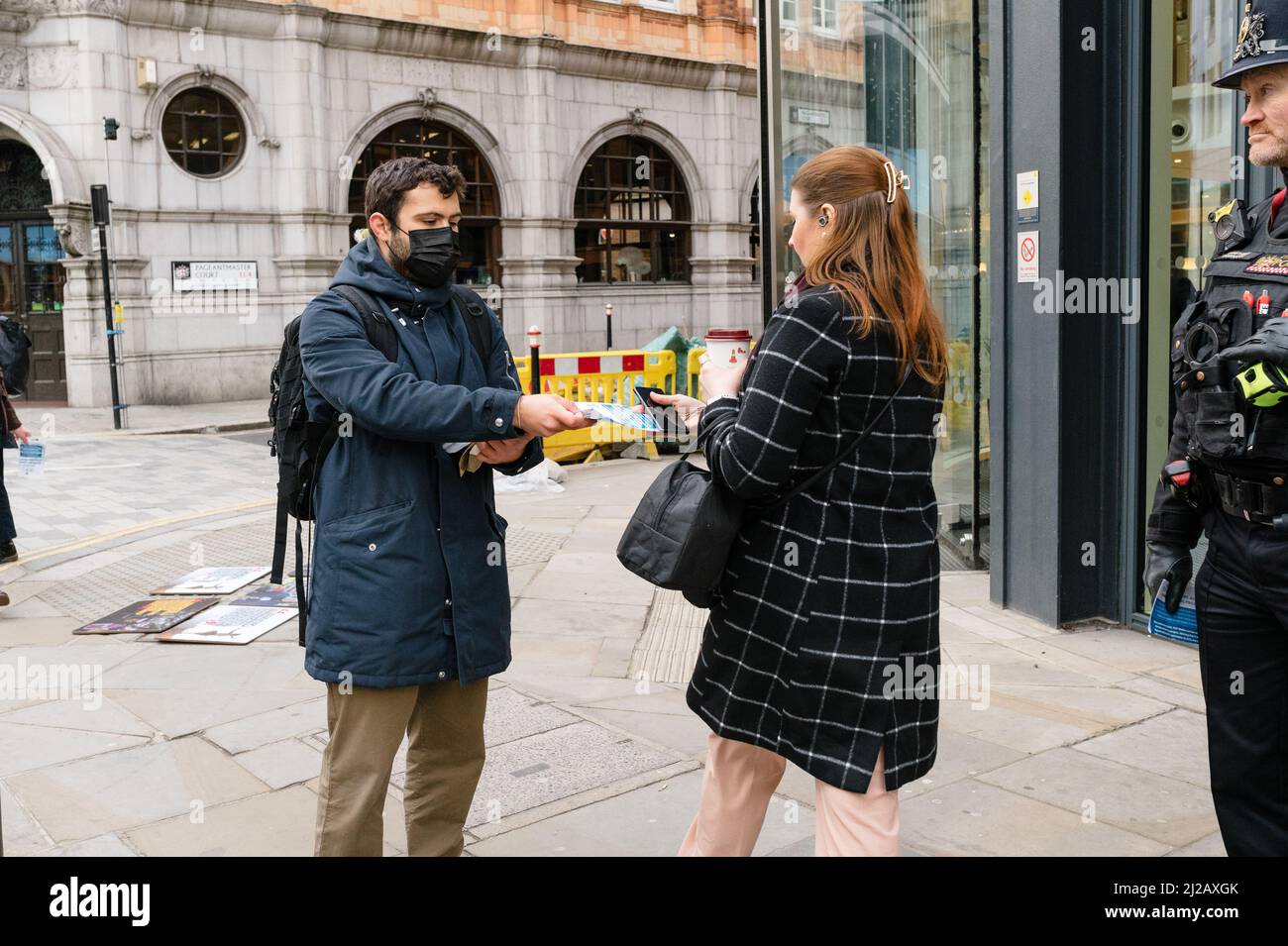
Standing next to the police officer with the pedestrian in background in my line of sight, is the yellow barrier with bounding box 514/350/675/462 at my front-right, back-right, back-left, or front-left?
front-right

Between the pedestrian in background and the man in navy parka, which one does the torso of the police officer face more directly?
the man in navy parka

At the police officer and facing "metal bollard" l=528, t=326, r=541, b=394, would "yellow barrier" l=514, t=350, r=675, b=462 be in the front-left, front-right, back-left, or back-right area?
front-right

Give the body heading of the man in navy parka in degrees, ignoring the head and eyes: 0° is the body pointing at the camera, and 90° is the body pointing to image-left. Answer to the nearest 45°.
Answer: approximately 315°

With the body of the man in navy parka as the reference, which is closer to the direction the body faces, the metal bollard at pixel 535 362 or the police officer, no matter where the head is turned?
the police officer

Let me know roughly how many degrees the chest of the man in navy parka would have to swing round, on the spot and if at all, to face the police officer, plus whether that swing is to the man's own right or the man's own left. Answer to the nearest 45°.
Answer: approximately 45° to the man's own left

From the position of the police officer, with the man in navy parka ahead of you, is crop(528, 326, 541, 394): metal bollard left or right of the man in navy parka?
right

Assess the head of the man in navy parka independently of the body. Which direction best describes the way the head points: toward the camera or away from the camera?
toward the camera

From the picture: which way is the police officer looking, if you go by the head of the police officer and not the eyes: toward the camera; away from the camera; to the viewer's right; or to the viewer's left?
to the viewer's left

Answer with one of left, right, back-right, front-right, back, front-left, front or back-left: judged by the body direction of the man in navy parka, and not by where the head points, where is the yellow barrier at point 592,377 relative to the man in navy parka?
back-left
